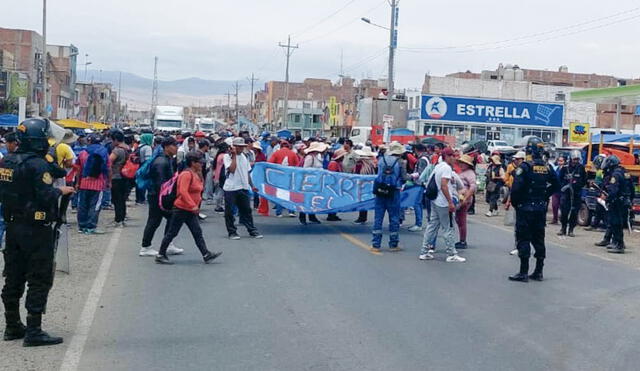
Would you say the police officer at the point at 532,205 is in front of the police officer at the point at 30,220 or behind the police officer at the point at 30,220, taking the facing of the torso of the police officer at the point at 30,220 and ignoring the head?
in front

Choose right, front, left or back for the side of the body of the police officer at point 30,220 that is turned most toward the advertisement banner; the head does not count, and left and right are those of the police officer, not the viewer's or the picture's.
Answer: front

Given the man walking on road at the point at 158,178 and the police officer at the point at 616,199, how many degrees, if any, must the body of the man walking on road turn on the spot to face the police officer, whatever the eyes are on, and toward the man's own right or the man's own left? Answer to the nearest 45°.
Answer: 0° — they already face them

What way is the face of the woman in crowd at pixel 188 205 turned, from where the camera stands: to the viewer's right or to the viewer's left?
to the viewer's right

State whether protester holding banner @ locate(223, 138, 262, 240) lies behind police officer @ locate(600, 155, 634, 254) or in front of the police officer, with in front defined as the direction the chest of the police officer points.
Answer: in front

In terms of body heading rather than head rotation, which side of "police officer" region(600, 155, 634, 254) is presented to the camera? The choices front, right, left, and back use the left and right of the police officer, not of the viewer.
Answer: left

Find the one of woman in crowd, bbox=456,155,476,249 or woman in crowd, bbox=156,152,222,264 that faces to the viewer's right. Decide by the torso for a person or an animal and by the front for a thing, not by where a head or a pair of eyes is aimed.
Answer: woman in crowd, bbox=156,152,222,264

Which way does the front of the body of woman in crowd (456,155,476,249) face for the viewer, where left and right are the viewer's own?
facing to the left of the viewer

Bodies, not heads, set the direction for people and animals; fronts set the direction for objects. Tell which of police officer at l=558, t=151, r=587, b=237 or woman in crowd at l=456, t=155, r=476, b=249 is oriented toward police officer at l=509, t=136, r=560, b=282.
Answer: police officer at l=558, t=151, r=587, b=237
